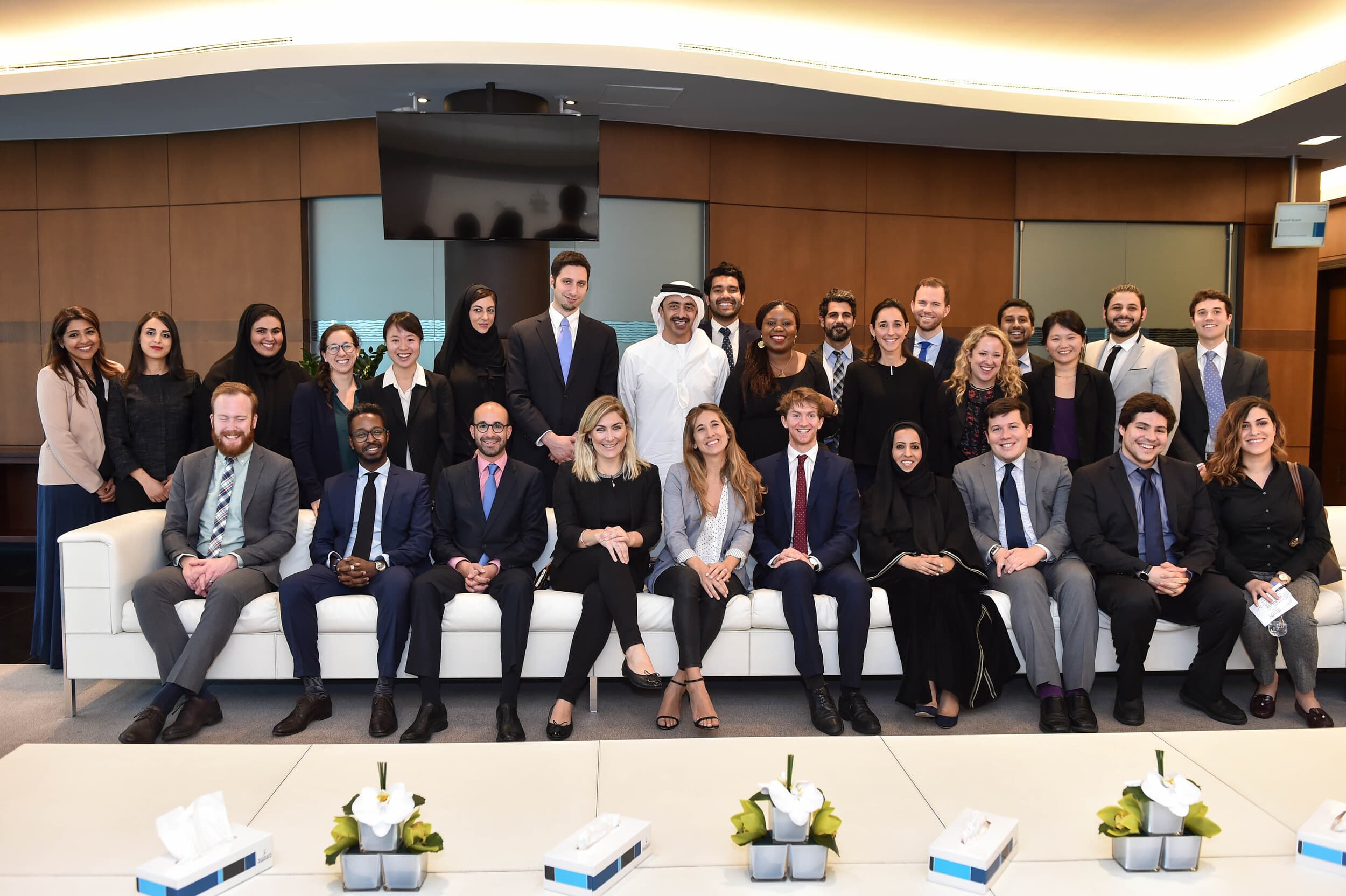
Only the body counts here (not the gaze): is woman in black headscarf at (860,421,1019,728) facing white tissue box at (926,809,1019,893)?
yes

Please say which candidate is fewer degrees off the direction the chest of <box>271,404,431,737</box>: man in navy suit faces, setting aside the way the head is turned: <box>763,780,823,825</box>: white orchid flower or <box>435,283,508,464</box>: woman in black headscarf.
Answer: the white orchid flower

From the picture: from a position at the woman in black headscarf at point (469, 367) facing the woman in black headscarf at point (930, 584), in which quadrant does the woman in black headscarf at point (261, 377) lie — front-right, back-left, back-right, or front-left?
back-right

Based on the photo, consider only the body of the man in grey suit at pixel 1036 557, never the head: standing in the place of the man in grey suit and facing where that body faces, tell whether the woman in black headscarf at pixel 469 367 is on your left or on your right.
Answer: on your right

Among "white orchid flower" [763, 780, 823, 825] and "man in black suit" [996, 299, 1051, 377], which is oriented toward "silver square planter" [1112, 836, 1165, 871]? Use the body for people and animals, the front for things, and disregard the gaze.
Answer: the man in black suit
